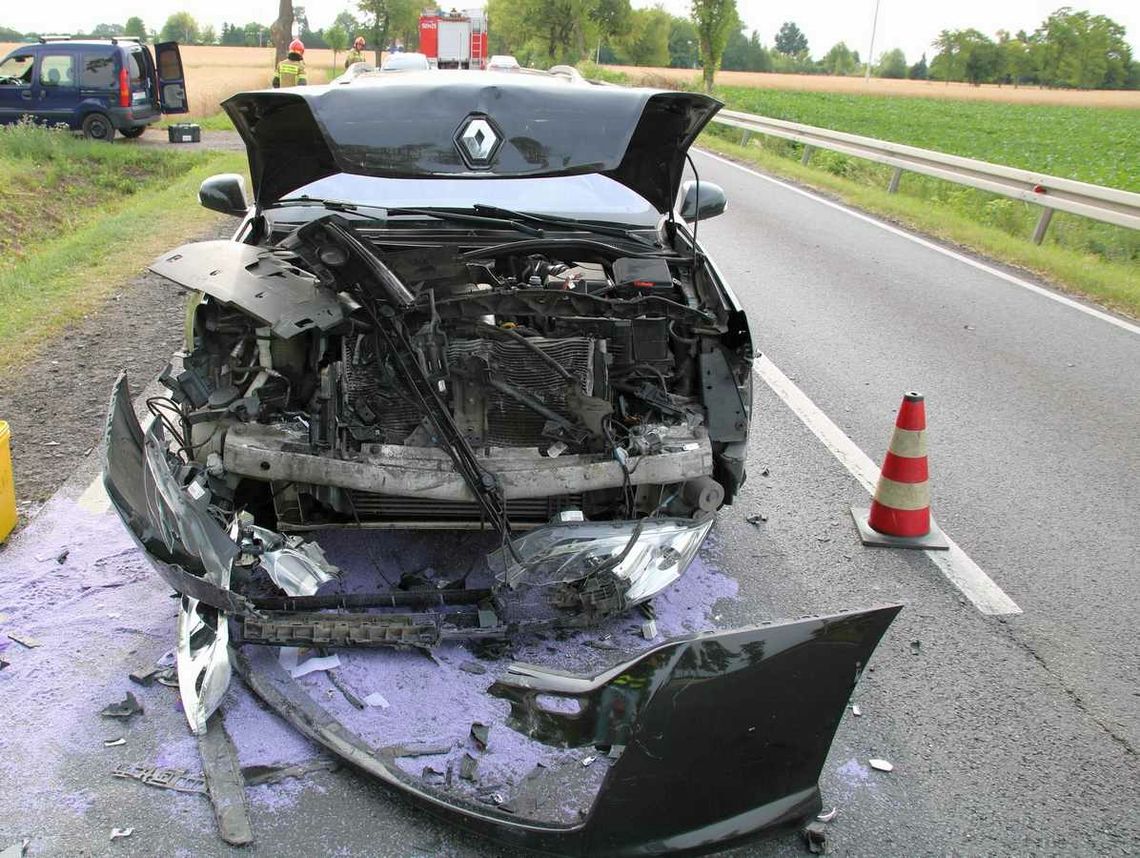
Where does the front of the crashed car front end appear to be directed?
toward the camera

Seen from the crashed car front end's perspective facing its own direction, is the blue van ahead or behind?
behind

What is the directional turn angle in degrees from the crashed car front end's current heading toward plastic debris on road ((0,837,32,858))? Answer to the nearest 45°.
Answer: approximately 45° to its right

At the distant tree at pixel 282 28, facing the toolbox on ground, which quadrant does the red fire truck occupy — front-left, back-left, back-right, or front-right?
back-left

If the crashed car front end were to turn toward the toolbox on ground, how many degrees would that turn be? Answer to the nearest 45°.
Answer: approximately 180°
